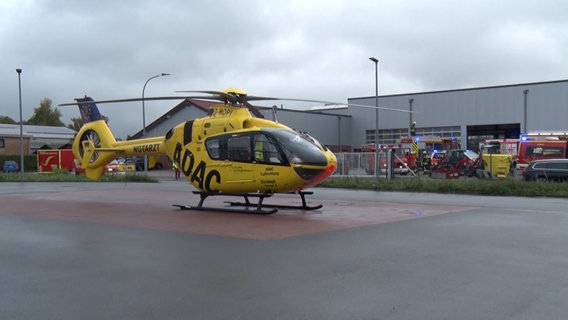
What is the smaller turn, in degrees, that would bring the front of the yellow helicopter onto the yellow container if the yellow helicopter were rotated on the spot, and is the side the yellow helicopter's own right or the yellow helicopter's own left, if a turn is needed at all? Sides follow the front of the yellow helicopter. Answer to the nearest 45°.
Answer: approximately 90° to the yellow helicopter's own left

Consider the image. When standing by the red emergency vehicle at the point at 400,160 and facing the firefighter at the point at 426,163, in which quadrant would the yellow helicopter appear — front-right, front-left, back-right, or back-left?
back-right

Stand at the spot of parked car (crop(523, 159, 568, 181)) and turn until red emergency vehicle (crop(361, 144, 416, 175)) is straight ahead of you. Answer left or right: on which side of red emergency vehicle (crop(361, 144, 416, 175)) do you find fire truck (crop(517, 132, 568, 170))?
right

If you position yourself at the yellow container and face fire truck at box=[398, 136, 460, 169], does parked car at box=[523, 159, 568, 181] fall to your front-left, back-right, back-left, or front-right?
back-right

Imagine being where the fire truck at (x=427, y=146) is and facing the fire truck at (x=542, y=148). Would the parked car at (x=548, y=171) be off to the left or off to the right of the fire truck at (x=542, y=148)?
right

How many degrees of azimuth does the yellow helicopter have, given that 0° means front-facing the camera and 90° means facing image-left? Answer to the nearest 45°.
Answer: approximately 315°
